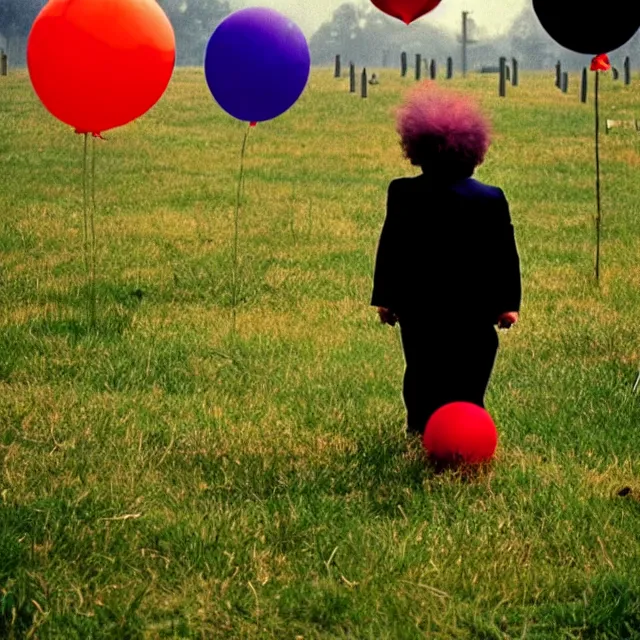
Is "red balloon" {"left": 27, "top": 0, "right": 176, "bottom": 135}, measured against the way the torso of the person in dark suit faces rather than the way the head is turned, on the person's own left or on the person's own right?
on the person's own left

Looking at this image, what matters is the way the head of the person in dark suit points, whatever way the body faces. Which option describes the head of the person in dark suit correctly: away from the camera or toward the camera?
away from the camera

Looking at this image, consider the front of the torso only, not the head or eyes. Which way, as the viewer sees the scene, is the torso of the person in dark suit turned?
away from the camera

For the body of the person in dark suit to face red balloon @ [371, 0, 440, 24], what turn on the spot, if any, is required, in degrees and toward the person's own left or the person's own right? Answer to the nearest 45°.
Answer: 0° — they already face it

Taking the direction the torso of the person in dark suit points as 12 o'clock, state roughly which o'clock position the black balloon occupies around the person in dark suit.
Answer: The black balloon is roughly at 1 o'clock from the person in dark suit.

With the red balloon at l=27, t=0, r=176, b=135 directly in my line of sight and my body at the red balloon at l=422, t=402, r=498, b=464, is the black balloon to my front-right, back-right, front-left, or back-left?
front-right

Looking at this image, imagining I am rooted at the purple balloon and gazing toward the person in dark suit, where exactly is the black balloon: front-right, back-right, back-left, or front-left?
front-left

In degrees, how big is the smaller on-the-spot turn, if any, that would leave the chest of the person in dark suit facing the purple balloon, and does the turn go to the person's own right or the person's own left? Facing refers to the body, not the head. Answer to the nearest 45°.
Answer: approximately 45° to the person's own left
